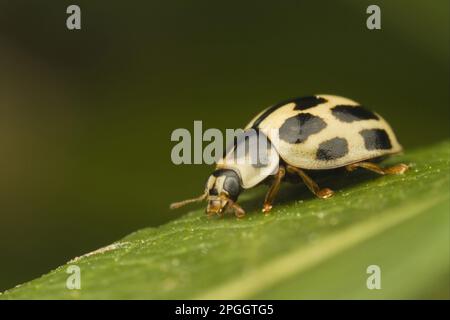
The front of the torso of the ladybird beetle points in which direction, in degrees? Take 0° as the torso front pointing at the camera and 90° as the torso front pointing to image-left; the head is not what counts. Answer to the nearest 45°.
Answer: approximately 90°
